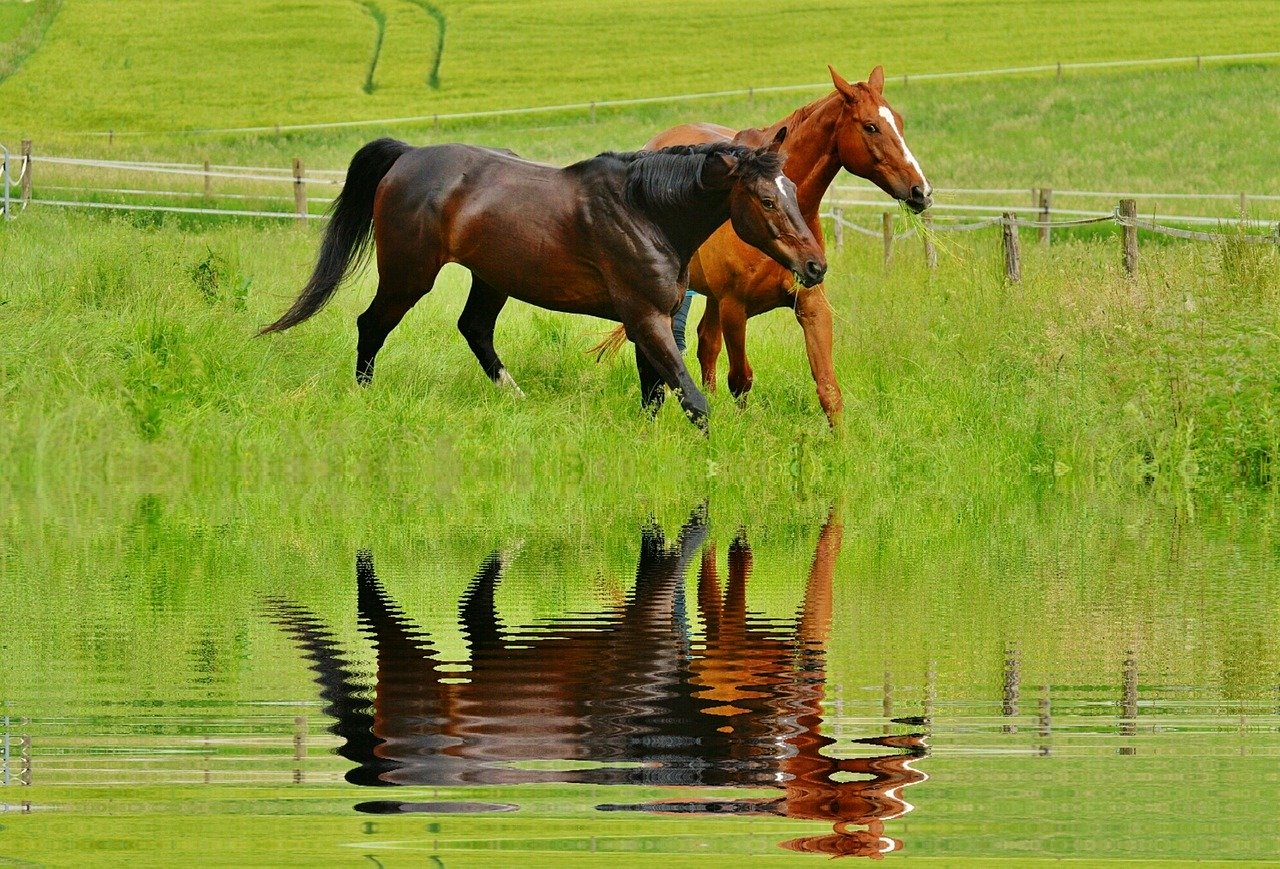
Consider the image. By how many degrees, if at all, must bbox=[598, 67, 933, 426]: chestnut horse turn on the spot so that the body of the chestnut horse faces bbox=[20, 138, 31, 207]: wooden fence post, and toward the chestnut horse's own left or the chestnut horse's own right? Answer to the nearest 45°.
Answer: approximately 180°

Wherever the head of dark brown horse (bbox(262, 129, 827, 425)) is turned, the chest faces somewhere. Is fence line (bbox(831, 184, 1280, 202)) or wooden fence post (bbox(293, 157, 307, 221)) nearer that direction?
the fence line

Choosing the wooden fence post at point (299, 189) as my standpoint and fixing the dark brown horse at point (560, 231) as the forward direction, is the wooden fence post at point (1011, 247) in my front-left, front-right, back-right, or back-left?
front-left

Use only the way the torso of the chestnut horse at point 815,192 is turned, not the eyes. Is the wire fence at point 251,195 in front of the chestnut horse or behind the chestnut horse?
behind

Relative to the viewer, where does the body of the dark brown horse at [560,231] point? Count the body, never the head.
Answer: to the viewer's right

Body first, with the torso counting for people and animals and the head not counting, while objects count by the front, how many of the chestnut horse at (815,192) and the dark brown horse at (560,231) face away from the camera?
0

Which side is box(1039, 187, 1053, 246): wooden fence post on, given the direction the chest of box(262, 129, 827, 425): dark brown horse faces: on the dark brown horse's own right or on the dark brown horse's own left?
on the dark brown horse's own left

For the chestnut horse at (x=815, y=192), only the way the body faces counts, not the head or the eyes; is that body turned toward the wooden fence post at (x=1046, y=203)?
no

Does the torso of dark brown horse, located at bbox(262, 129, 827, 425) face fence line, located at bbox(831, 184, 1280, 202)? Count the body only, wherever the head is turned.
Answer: no

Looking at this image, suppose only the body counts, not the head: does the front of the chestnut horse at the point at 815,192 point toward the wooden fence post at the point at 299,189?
no

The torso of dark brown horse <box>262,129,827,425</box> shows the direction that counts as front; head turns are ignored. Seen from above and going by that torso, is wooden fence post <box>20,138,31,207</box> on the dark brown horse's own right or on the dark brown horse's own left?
on the dark brown horse's own left
